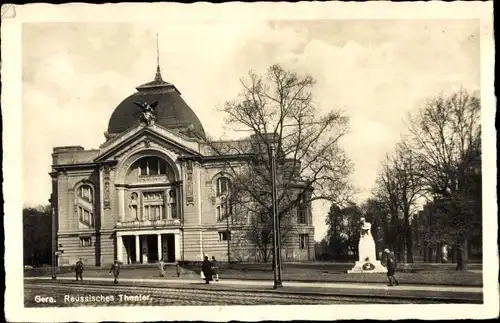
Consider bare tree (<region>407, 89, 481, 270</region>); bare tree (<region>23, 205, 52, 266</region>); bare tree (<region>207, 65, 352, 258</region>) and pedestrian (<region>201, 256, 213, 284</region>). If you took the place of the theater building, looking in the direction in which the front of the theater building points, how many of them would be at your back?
0

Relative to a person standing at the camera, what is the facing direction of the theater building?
facing the viewer

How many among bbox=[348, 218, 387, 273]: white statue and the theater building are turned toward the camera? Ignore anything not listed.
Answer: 2

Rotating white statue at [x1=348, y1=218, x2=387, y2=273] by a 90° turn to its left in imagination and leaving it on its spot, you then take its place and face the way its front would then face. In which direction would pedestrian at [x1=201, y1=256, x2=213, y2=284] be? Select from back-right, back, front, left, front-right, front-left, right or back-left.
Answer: back-right

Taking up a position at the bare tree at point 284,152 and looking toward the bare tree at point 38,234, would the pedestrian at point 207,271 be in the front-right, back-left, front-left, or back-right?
front-left

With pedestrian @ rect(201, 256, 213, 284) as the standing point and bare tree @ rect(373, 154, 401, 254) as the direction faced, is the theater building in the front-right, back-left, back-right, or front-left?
front-left

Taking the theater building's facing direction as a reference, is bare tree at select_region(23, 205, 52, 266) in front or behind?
in front

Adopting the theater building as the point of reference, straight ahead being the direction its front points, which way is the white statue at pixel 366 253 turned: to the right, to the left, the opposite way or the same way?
the same way

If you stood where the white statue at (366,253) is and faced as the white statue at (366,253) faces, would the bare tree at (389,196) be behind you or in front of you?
behind
